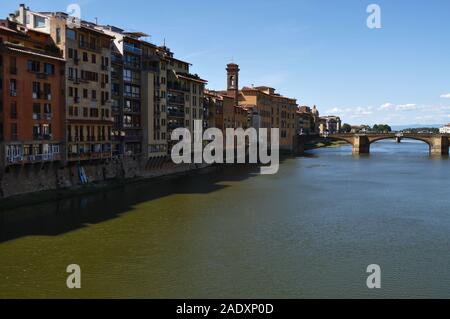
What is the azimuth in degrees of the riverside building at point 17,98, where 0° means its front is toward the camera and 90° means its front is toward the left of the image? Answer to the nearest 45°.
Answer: approximately 315°
